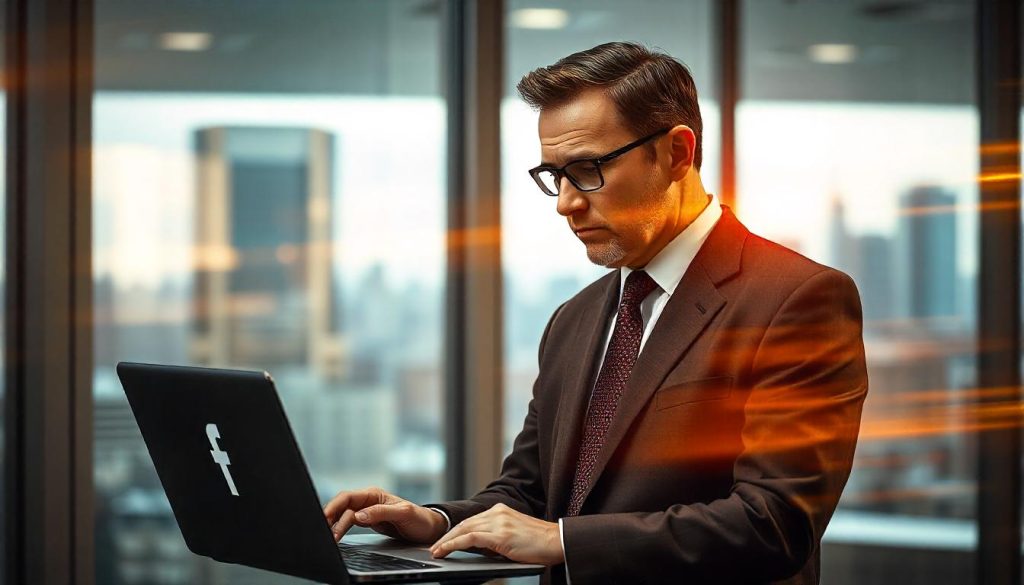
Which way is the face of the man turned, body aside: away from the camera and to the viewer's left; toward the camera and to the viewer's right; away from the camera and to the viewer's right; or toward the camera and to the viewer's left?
toward the camera and to the viewer's left

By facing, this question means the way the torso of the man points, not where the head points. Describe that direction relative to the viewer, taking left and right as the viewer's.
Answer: facing the viewer and to the left of the viewer

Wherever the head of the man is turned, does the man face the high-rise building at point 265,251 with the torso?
no

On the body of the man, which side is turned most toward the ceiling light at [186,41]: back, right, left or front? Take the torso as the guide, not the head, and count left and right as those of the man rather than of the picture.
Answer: right

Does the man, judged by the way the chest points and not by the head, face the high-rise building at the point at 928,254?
no

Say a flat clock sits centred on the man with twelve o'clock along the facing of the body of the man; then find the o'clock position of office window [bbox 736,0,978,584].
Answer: The office window is roughly at 5 o'clock from the man.

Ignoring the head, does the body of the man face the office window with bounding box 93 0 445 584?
no

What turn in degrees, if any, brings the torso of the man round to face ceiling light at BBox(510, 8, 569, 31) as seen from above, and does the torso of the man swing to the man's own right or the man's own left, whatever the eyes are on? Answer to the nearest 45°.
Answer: approximately 135° to the man's own right
